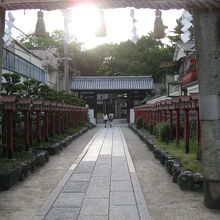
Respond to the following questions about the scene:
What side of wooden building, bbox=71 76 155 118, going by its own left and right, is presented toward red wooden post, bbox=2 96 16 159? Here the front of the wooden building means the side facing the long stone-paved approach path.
front

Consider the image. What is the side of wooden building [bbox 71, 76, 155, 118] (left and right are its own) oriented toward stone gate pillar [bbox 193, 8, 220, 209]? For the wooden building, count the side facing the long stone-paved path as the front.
front

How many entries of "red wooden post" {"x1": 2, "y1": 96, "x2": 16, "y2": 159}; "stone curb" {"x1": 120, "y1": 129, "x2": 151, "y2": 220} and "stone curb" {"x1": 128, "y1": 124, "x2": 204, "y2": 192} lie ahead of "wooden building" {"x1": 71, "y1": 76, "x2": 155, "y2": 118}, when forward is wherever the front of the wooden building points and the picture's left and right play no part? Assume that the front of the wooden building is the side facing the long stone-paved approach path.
3

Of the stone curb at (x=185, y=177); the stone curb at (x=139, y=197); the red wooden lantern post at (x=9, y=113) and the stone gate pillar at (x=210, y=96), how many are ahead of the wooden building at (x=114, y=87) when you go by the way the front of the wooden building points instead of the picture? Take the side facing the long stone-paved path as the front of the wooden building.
4

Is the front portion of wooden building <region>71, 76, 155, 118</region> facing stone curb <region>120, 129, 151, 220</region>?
yes

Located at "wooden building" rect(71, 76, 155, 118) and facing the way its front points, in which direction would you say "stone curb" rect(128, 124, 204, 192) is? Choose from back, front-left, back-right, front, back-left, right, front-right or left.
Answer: front

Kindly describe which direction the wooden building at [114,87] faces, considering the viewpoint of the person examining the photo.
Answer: facing the viewer

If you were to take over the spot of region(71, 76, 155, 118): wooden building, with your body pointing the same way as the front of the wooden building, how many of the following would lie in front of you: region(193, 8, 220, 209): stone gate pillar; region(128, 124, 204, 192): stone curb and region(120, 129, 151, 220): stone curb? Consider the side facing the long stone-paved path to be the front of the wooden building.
3
